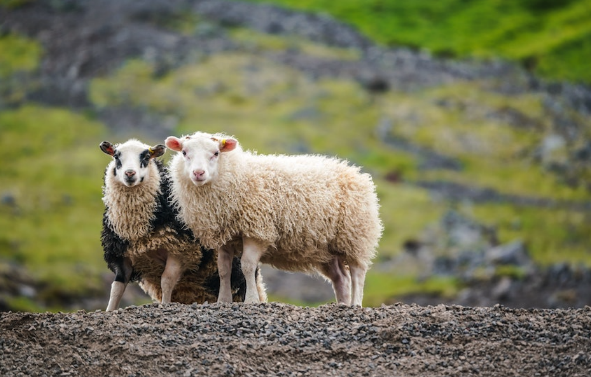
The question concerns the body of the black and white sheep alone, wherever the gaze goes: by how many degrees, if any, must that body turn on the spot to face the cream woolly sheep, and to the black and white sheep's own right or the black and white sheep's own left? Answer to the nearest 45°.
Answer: approximately 135° to the black and white sheep's own left

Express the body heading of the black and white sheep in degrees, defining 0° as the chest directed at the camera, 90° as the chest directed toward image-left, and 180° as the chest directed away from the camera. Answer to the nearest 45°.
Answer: approximately 45°

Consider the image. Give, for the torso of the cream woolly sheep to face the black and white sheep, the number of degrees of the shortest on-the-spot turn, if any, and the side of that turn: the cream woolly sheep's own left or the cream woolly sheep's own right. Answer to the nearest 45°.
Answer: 0° — it already faces it

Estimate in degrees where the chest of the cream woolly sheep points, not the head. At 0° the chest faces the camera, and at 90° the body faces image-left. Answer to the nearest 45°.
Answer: approximately 90°
